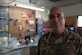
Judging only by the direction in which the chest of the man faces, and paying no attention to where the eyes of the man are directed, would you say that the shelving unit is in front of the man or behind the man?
behind

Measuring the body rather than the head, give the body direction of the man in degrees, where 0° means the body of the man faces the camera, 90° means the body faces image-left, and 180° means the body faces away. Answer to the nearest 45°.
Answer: approximately 0°
